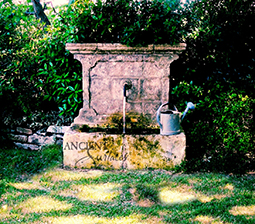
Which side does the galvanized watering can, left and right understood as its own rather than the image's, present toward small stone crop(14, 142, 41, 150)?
back

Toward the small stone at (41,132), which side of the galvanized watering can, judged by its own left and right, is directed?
back

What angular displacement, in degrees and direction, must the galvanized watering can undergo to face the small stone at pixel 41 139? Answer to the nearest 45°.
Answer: approximately 180°

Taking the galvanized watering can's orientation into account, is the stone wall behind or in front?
behind

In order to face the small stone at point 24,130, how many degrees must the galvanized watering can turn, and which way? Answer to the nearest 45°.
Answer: approximately 180°

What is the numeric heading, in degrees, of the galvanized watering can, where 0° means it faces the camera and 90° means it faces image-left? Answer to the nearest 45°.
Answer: approximately 270°

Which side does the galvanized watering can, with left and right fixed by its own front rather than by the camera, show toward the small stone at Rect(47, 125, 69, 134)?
back
